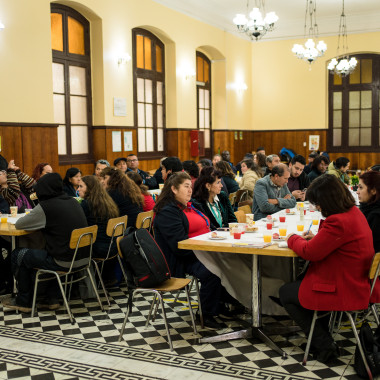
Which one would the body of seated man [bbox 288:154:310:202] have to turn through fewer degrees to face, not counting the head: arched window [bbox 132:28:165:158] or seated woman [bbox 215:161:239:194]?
the seated woman

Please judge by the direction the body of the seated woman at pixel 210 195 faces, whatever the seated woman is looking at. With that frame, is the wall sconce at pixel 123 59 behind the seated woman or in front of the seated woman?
behind

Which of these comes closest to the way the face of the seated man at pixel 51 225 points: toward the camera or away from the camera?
away from the camera

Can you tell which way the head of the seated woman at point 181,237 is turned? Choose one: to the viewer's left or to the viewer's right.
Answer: to the viewer's right

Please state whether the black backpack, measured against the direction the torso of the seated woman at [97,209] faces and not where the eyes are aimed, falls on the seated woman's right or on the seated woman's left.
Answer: on the seated woman's left

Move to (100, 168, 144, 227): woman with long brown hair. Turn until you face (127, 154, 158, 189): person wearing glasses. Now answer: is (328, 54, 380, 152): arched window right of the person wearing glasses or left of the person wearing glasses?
right

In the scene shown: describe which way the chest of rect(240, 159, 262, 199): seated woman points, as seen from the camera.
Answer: to the viewer's left

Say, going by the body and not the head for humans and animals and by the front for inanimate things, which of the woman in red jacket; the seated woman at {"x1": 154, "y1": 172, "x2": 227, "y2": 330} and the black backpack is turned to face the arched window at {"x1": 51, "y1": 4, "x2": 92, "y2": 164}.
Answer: the woman in red jacket

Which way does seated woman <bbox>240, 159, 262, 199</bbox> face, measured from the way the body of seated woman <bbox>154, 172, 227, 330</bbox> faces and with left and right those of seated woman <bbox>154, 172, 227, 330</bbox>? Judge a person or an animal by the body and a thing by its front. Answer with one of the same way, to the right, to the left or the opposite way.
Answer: the opposite way

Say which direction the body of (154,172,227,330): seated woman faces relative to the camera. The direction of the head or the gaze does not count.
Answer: to the viewer's right

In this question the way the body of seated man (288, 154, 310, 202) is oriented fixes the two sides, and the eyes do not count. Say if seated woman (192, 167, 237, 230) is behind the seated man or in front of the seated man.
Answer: in front

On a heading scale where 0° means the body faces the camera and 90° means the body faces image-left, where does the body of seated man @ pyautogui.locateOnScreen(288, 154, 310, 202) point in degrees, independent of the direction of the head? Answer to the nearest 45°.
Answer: approximately 45°

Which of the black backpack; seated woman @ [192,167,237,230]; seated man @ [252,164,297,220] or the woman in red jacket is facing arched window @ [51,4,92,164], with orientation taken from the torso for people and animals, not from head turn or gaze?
the woman in red jacket

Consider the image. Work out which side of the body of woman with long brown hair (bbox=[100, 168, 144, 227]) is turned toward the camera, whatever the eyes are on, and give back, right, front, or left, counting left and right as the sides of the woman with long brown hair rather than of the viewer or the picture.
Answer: left
